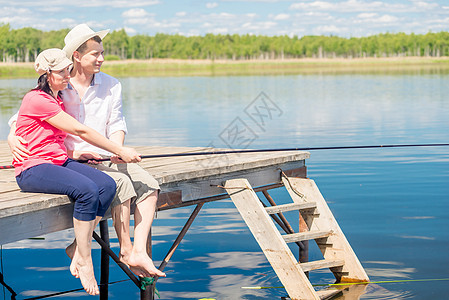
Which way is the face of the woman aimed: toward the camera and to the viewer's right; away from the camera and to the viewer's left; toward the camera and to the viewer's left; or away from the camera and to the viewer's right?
toward the camera and to the viewer's right

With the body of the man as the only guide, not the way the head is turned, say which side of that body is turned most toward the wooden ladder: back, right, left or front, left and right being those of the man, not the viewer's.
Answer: left

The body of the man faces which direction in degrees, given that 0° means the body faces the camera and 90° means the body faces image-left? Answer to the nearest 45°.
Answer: approximately 315°
